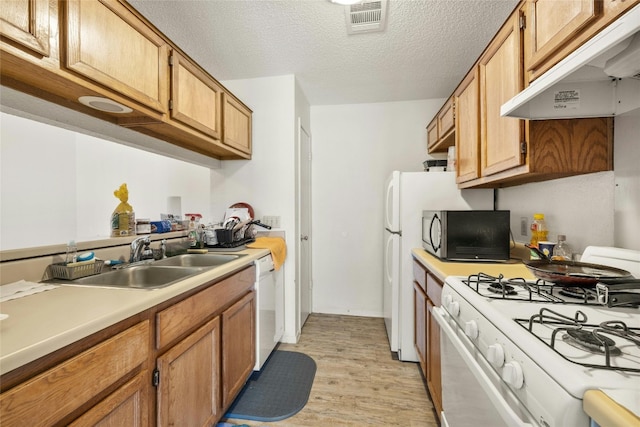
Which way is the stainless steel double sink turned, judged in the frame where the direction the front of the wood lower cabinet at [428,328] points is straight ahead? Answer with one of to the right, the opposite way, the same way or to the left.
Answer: the opposite way

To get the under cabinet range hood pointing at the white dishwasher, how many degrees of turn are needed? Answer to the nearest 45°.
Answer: approximately 45° to its right

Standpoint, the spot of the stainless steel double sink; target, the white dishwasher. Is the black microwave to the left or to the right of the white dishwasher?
right

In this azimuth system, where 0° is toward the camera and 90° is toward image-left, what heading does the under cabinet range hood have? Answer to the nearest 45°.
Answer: approximately 45°

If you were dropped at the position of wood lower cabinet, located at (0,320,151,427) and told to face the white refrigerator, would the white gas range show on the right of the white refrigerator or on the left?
right

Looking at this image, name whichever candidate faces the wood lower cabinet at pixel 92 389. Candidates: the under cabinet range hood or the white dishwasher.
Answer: the under cabinet range hood

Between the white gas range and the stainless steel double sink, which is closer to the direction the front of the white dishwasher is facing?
the white gas range

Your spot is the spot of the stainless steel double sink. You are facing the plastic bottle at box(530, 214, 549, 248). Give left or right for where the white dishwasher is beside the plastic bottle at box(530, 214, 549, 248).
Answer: left

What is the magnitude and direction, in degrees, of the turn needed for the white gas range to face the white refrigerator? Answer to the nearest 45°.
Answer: approximately 90° to its right

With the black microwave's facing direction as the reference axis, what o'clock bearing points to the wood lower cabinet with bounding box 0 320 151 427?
The wood lower cabinet is roughly at 10 o'clock from the black microwave.

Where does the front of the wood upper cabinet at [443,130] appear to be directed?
to the viewer's left

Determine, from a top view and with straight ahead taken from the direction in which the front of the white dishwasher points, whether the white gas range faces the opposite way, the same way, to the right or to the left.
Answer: the opposite way

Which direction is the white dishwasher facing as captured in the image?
to the viewer's right

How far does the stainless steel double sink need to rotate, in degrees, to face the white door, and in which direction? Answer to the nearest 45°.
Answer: approximately 90° to its left
